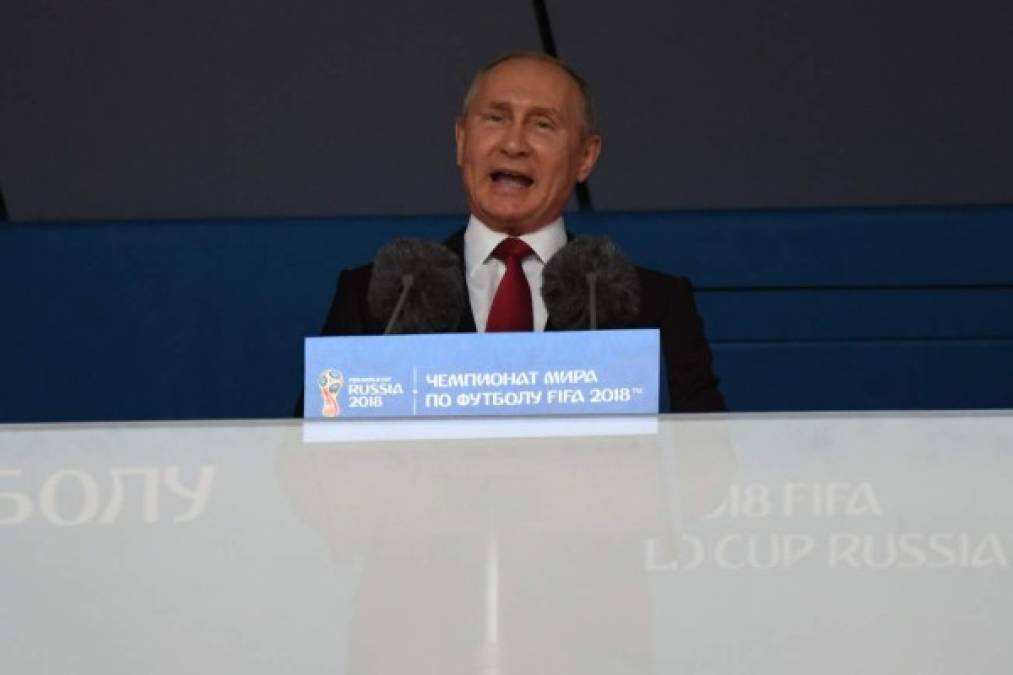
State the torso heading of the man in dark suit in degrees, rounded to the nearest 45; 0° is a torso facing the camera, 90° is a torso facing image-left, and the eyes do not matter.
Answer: approximately 0°

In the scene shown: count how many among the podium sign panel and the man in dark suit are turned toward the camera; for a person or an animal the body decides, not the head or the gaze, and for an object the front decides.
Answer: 2
